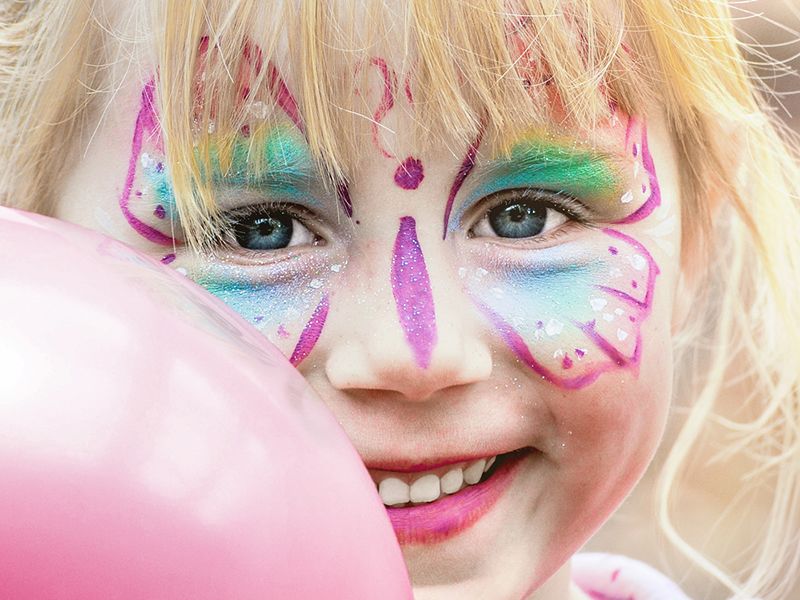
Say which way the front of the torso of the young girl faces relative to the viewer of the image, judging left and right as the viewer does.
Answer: facing the viewer
